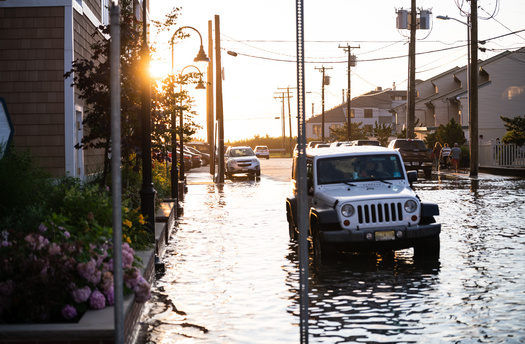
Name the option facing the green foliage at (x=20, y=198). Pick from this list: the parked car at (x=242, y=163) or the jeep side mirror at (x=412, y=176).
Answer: the parked car

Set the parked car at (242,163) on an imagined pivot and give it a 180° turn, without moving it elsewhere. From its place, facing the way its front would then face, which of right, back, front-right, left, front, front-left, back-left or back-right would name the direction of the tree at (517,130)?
right

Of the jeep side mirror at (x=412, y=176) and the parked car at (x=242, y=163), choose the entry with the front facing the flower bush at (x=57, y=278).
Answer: the parked car

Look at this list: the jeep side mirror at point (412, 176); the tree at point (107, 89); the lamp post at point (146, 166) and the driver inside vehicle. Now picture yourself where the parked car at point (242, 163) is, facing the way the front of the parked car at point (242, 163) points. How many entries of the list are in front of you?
4

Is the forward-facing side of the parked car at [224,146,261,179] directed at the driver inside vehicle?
yes

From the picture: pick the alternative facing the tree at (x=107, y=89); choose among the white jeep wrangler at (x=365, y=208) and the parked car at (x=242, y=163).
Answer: the parked car

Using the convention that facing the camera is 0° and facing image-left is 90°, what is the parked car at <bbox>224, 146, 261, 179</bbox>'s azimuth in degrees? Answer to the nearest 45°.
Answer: approximately 0°

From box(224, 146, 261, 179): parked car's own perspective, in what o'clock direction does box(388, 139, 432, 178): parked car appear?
box(388, 139, 432, 178): parked car is roughly at 9 o'clock from box(224, 146, 261, 179): parked car.

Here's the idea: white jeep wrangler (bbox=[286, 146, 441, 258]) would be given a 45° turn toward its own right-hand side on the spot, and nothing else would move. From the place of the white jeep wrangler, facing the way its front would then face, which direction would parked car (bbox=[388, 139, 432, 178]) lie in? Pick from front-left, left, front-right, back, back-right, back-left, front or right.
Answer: back
